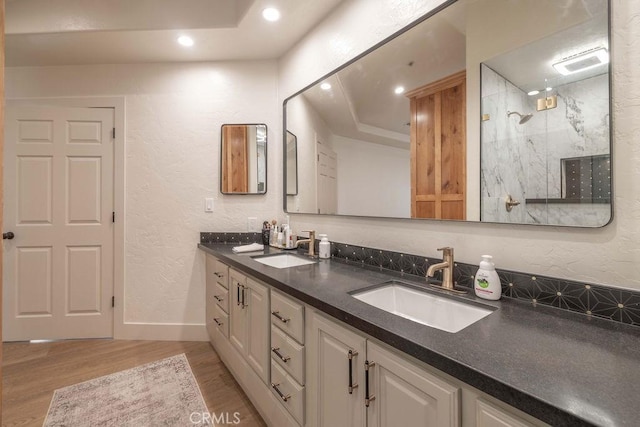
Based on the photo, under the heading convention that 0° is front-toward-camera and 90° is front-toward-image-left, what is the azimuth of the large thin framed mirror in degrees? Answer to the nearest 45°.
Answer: approximately 45°

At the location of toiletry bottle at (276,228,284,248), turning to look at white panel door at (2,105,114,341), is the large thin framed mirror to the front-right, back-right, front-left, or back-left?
back-left

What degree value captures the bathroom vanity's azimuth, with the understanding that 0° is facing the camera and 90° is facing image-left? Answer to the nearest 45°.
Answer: approximately 45°
